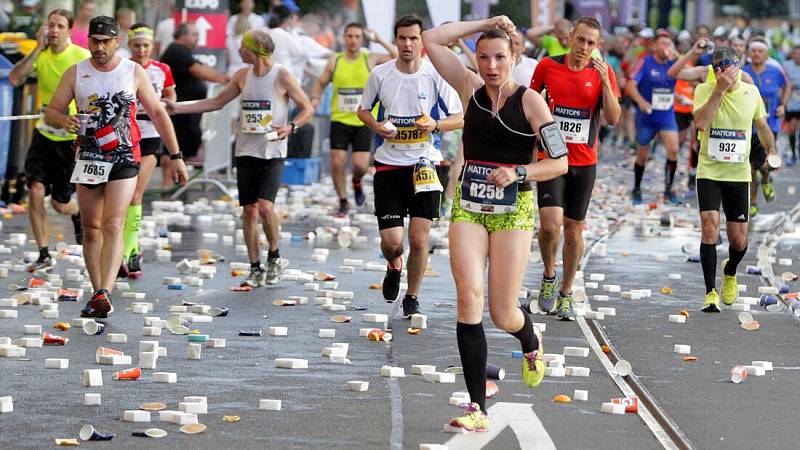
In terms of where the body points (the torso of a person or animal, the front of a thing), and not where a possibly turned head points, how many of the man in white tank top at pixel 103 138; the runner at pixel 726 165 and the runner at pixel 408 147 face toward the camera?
3

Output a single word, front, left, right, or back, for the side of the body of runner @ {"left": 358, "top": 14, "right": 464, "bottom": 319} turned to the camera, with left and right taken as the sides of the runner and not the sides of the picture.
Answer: front

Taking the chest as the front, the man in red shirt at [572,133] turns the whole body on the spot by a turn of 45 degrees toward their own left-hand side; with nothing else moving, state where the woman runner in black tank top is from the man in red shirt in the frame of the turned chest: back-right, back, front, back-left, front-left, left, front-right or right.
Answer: front-right

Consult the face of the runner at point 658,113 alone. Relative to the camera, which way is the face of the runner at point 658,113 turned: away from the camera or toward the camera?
toward the camera

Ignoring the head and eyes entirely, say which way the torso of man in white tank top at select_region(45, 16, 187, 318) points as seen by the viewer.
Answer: toward the camera

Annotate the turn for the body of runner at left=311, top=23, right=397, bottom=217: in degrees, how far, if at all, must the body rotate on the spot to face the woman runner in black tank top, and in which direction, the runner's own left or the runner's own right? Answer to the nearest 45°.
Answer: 0° — they already face them

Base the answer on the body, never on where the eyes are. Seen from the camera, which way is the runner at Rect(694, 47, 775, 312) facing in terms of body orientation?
toward the camera

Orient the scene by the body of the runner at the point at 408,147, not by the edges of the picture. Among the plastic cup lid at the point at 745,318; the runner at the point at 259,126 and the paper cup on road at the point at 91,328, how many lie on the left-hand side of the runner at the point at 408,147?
1

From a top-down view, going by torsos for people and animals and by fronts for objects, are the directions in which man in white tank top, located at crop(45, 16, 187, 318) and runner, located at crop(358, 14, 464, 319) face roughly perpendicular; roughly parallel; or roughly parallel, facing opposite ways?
roughly parallel

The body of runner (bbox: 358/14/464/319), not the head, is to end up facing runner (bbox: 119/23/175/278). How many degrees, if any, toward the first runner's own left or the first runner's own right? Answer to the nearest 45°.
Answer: approximately 135° to the first runner's own right

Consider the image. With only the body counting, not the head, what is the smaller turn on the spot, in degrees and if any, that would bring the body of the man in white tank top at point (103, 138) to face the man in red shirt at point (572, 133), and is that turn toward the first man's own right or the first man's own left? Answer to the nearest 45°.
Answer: approximately 90° to the first man's own left

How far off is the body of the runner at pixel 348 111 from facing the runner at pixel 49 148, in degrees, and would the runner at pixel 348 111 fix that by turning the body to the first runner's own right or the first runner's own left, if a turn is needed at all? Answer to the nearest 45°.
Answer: approximately 45° to the first runner's own right

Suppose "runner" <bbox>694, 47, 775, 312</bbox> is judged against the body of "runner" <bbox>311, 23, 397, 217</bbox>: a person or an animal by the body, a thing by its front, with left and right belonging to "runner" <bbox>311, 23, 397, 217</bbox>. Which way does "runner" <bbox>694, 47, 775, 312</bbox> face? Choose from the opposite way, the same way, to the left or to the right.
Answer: the same way

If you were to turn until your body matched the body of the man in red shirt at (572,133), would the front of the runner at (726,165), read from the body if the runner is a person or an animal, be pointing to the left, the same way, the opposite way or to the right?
the same way

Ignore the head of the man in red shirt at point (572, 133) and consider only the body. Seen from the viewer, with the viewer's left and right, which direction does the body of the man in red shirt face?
facing the viewer

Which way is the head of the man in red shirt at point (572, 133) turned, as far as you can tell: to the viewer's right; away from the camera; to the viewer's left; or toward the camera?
toward the camera

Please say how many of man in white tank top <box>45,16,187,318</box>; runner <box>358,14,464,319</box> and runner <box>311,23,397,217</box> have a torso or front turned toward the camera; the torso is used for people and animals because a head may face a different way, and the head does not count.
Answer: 3

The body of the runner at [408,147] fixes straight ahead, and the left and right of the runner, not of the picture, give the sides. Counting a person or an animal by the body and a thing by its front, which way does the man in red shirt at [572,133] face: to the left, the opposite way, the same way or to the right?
the same way
